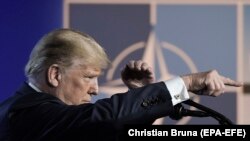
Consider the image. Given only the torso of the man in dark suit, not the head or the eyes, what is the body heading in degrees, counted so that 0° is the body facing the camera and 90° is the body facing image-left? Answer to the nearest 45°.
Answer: approximately 270°

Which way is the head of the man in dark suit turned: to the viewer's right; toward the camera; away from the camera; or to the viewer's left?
to the viewer's right

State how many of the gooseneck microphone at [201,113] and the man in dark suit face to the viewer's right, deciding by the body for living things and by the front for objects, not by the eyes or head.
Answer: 1

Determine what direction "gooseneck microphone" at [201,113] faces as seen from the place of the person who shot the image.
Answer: facing to the left of the viewer

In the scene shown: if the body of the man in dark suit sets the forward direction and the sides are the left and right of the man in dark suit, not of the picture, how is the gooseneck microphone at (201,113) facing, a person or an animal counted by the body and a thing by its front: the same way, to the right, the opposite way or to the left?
the opposite way
